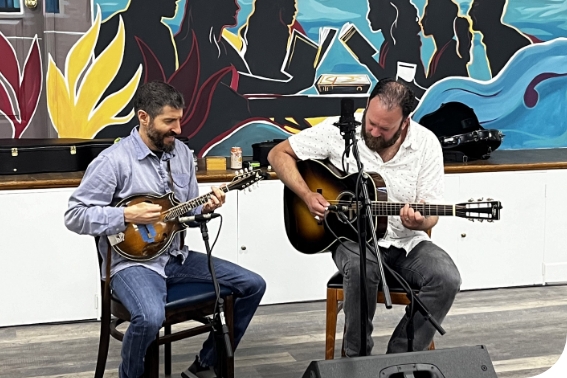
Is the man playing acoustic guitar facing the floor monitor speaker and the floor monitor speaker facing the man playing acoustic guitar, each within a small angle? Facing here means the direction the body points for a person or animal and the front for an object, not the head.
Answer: yes

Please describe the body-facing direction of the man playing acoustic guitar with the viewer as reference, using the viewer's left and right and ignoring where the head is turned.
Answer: facing the viewer

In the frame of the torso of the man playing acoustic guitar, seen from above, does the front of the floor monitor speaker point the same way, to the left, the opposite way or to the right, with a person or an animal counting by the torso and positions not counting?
the opposite way

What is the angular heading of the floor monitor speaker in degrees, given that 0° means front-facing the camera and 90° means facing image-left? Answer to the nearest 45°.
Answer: approximately 180°

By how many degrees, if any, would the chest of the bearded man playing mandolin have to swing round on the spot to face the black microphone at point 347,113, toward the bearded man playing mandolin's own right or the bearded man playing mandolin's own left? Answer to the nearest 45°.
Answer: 0° — they already face it

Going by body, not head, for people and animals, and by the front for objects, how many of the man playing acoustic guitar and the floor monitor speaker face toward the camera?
1

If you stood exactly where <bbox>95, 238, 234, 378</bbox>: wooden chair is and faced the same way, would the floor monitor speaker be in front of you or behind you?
in front

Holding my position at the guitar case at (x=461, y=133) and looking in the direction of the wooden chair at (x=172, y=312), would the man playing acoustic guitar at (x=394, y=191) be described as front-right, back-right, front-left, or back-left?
front-left

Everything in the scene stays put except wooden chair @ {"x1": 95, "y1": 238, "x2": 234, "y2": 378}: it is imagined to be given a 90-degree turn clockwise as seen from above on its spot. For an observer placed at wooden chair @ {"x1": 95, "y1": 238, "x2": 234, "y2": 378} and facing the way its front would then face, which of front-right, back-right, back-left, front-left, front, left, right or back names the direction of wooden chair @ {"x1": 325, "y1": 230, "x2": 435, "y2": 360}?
back-left

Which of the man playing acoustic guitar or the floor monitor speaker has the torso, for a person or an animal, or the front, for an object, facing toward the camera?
the man playing acoustic guitar

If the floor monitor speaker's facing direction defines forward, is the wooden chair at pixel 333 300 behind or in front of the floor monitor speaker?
in front

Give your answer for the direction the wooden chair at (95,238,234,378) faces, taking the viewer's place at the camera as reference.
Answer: facing the viewer and to the right of the viewer

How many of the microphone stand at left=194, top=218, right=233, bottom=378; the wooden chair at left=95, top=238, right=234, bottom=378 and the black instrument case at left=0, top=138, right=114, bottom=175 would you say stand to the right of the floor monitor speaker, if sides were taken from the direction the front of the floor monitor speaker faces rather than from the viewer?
0

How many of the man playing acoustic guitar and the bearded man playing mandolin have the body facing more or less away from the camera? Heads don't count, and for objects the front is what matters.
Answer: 0
